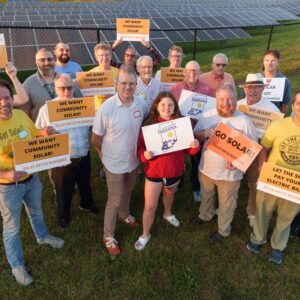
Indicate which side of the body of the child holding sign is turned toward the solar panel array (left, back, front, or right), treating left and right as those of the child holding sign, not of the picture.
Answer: back

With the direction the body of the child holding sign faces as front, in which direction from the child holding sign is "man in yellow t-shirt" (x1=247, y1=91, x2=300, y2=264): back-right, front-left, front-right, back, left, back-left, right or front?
left

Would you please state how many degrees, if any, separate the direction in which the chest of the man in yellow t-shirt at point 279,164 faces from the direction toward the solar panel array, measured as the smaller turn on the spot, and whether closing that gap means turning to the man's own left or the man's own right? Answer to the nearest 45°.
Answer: approximately 135° to the man's own right

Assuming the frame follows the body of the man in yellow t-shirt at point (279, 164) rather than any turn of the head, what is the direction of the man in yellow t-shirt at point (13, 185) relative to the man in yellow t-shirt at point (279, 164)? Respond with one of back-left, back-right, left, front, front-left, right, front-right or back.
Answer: front-right

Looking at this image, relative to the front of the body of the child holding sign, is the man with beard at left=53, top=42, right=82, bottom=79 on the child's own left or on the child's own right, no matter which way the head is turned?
on the child's own right

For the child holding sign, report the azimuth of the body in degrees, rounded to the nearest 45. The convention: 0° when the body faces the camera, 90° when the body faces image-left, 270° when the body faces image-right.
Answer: approximately 0°

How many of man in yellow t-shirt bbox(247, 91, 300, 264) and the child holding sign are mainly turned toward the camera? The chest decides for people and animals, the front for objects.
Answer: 2

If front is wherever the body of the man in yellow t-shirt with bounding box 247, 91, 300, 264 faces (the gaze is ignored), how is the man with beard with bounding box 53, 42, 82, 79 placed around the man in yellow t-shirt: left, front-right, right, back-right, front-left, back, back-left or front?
right

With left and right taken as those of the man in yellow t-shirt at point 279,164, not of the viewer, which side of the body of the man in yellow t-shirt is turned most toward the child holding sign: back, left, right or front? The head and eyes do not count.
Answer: right

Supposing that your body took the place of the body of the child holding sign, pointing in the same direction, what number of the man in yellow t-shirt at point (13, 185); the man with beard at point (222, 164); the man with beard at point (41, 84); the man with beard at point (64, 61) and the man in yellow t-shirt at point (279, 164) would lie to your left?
2
